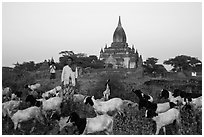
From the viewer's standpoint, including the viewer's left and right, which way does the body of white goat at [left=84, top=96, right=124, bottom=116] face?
facing to the left of the viewer

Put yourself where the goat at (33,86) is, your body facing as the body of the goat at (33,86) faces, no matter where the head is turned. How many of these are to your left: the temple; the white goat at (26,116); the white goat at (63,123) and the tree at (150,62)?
2

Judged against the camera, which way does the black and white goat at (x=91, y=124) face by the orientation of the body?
to the viewer's left

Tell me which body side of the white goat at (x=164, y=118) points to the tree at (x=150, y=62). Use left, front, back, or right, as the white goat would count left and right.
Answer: right

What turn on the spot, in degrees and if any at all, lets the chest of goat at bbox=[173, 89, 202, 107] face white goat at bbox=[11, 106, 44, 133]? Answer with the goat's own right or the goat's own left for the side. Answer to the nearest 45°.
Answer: approximately 45° to the goat's own left

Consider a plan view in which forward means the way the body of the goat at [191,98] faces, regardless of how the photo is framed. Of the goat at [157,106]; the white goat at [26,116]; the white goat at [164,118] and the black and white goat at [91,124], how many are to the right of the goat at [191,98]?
0

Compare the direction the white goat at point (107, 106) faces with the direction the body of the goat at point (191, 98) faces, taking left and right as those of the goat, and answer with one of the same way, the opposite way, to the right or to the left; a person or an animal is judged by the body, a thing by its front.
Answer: the same way

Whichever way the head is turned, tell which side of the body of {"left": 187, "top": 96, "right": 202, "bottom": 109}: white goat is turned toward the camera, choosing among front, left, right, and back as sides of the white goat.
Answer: left

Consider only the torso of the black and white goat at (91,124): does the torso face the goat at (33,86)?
no

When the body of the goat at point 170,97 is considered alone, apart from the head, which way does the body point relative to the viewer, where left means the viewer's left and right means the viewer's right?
facing to the left of the viewer

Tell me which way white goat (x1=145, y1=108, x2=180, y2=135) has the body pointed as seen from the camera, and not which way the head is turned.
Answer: to the viewer's left
